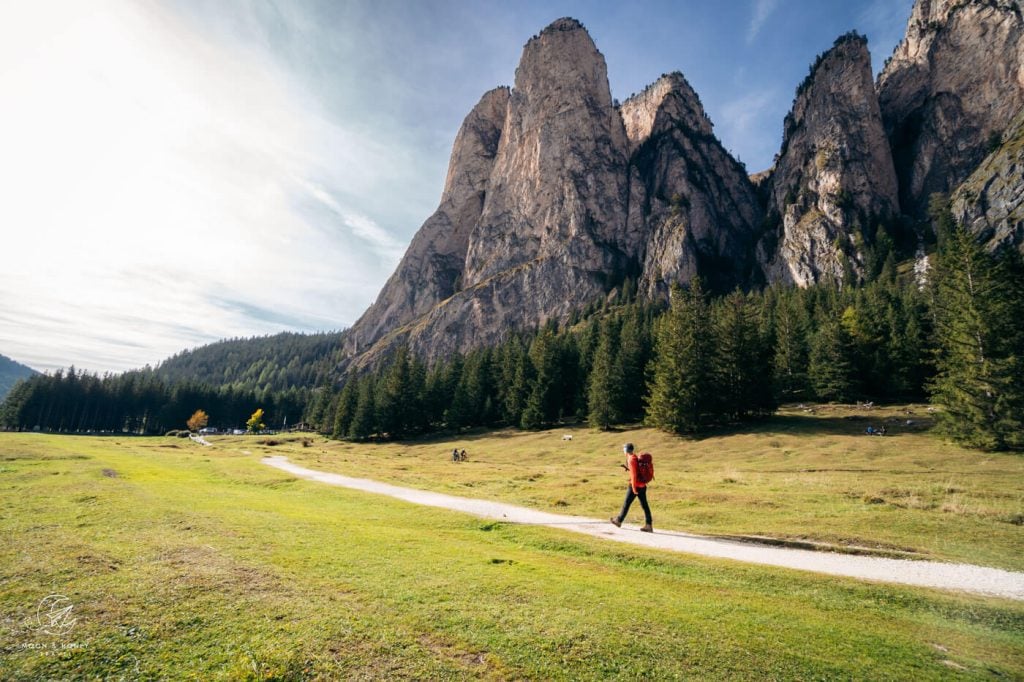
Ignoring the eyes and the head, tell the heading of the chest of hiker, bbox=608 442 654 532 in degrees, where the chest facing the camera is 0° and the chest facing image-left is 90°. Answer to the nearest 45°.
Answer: approximately 90°

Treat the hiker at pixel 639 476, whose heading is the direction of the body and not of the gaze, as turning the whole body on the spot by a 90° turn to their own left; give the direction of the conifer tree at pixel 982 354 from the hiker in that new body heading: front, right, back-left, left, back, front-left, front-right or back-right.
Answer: back-left
